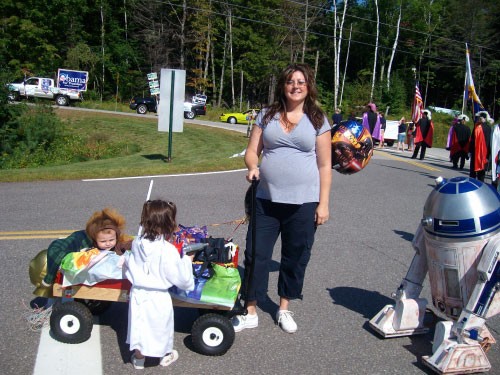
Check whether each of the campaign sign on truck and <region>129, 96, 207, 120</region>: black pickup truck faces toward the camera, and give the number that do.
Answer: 1

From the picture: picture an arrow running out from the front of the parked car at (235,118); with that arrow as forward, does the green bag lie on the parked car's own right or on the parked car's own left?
on the parked car's own left

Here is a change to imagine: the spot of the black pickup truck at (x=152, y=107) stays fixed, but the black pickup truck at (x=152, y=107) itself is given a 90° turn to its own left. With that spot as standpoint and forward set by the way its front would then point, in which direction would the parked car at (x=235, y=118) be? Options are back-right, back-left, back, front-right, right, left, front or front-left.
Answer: left

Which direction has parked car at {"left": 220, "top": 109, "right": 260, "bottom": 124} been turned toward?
to the viewer's left

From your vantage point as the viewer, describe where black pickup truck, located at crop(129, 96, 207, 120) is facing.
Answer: facing to the left of the viewer

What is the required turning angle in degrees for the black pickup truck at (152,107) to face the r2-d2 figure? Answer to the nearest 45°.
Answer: approximately 90° to its left

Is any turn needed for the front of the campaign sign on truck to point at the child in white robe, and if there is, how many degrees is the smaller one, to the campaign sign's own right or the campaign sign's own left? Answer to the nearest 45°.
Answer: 0° — it already faces them

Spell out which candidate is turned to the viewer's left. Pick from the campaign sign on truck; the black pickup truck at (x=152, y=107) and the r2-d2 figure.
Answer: the black pickup truck

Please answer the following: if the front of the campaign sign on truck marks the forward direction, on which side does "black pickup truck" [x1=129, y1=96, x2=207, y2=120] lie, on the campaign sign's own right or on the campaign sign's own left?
on the campaign sign's own left

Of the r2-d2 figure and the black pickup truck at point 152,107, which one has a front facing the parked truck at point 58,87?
the black pickup truck

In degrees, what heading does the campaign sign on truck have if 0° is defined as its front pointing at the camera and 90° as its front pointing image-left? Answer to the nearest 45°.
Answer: approximately 0°

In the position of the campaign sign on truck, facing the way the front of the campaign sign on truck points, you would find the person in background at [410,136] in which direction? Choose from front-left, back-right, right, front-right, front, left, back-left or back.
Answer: front-left

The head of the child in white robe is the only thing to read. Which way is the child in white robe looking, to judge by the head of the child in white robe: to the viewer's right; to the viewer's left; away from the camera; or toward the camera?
away from the camera

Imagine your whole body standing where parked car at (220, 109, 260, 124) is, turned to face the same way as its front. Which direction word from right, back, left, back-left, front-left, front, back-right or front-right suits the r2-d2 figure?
left
